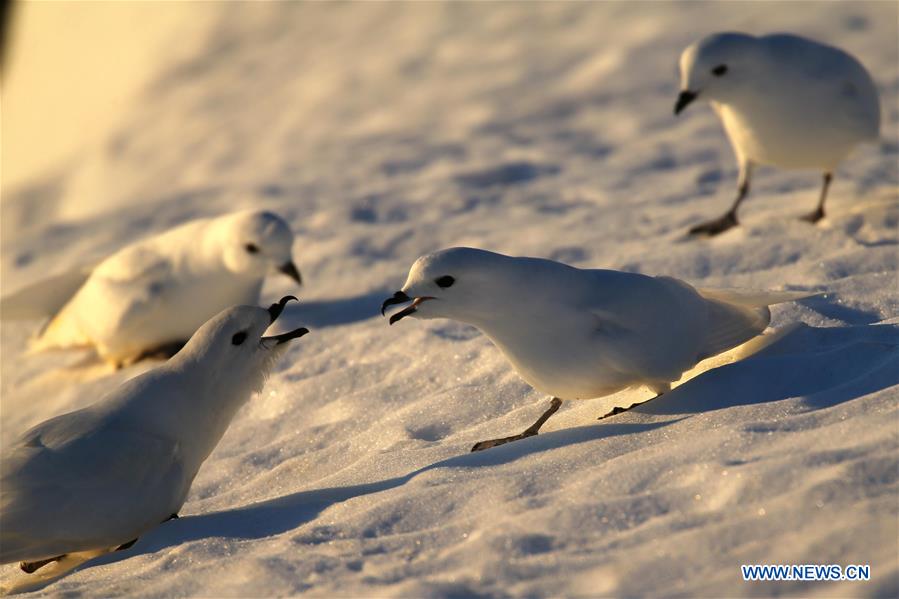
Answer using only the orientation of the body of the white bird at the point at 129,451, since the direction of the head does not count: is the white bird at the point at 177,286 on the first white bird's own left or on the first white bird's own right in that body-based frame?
on the first white bird's own left

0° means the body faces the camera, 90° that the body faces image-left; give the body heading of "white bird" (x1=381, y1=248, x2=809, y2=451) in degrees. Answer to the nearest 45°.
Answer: approximately 90°

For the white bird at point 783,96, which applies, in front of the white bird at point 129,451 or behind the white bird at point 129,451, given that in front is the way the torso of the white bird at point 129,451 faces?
in front

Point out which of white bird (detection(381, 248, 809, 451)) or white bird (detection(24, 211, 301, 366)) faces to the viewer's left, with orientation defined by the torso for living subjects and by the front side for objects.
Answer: white bird (detection(381, 248, 809, 451))

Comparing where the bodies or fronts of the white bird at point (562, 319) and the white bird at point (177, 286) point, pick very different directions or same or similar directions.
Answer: very different directions

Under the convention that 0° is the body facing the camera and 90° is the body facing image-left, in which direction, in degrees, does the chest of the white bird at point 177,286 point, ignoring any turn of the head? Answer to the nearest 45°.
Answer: approximately 270°

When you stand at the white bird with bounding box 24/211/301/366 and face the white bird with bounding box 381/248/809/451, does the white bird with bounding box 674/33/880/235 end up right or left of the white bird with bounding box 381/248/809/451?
left

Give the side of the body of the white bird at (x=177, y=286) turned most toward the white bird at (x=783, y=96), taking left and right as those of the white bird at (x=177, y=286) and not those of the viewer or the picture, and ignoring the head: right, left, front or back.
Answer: front

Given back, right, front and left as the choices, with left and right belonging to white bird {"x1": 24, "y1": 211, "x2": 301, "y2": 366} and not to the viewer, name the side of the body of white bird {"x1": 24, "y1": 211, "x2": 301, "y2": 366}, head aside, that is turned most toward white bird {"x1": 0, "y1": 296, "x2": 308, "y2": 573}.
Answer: right

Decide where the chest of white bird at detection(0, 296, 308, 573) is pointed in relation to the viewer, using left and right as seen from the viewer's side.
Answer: facing to the right of the viewer
